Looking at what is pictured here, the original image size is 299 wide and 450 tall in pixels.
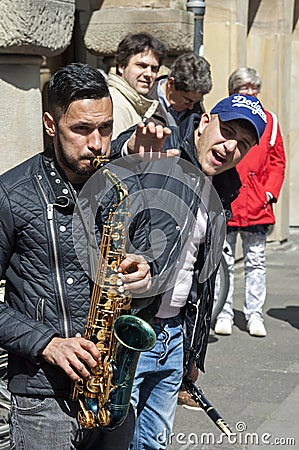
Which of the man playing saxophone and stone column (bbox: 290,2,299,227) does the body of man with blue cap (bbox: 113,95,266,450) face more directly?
the man playing saxophone

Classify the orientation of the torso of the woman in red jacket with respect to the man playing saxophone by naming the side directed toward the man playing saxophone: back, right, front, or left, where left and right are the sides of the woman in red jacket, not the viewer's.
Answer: front

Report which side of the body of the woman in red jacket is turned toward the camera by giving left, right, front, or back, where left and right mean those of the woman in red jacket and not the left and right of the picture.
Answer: front

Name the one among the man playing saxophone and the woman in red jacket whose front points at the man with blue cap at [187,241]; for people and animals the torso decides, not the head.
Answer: the woman in red jacket

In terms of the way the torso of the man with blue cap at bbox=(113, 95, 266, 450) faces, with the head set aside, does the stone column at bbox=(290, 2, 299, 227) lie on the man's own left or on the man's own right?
on the man's own left

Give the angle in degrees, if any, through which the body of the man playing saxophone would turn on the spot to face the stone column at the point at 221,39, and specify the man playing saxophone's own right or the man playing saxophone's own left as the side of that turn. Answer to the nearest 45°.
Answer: approximately 135° to the man playing saxophone's own left

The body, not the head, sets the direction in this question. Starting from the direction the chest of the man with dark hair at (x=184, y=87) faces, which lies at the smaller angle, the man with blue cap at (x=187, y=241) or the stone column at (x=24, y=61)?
the man with blue cap

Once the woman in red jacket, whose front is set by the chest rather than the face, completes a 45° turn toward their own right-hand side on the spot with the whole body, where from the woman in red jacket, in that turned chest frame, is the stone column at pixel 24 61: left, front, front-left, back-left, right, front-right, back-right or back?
front

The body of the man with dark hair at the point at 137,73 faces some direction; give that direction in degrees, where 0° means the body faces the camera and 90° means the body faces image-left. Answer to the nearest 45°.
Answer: approximately 315°

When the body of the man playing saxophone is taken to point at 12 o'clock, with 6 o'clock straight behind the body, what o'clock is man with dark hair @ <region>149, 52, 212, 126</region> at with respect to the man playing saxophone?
The man with dark hair is roughly at 8 o'clock from the man playing saxophone.
